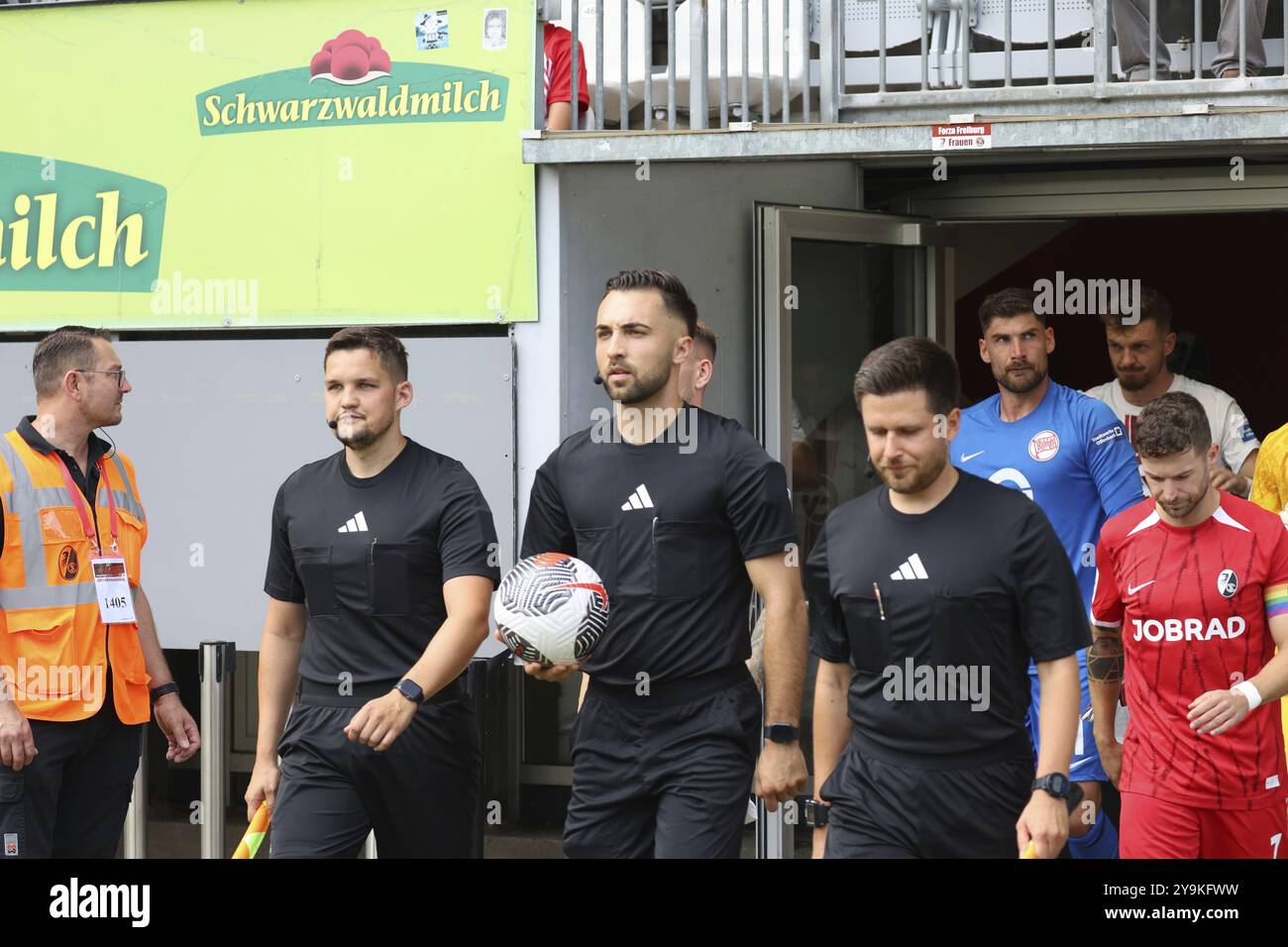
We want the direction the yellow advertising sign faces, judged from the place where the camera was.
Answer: facing the viewer

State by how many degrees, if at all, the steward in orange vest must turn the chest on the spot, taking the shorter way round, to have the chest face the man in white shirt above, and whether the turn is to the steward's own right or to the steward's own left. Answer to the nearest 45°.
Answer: approximately 45° to the steward's own left

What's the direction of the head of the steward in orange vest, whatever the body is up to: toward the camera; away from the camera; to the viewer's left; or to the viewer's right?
to the viewer's right

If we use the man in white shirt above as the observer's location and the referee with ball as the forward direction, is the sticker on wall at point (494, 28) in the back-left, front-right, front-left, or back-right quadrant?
front-right

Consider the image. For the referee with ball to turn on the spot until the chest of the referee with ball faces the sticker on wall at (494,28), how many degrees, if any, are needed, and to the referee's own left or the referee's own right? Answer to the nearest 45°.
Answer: approximately 135° to the referee's own right

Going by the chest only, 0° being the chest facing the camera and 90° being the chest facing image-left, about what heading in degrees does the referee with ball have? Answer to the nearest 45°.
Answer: approximately 45°

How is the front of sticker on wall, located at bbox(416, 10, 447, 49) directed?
toward the camera

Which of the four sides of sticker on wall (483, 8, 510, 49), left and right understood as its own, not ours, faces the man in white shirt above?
left

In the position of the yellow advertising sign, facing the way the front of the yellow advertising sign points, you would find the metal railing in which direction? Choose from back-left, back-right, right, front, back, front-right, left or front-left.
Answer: left

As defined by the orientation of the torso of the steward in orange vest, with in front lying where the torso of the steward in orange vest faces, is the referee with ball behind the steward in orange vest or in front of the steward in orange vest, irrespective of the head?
in front

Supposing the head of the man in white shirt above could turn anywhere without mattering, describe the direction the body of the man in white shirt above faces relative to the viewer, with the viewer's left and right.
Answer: facing the viewer and to the left of the viewer

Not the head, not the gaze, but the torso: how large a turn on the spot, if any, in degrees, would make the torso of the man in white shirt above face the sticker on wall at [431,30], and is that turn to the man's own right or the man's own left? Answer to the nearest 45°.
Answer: approximately 45° to the man's own right

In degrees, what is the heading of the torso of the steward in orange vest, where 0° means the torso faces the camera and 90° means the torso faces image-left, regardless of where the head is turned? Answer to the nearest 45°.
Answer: approximately 315°

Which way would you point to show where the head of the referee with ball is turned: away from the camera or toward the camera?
toward the camera

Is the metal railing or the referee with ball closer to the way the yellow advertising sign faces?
the referee with ball

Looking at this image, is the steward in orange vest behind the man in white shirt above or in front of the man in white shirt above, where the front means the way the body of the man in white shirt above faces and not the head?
in front

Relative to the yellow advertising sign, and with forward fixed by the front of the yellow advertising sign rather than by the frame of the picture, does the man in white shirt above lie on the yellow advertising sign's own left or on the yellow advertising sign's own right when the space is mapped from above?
on the yellow advertising sign's own left
